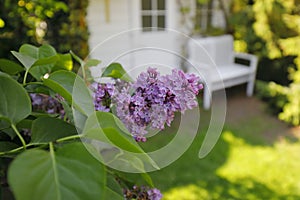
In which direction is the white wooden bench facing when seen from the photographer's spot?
facing the viewer and to the right of the viewer

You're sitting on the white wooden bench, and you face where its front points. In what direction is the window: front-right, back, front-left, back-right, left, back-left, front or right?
back-right

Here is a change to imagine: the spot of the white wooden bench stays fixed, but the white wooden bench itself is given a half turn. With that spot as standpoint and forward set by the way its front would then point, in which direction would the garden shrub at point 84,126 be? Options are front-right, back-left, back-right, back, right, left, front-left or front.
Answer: back-left
